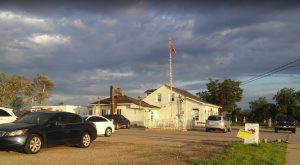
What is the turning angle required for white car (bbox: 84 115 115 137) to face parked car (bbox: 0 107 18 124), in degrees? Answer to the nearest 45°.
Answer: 0° — it already faces it

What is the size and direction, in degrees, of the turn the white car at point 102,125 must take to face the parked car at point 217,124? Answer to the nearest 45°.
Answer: approximately 180°

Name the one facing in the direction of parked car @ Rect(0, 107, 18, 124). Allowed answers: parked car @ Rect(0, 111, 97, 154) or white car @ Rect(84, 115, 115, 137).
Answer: the white car

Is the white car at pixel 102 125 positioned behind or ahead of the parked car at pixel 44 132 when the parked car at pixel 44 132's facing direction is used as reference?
behind

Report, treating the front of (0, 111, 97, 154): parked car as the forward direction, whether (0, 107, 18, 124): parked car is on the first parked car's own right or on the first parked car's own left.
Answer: on the first parked car's own right

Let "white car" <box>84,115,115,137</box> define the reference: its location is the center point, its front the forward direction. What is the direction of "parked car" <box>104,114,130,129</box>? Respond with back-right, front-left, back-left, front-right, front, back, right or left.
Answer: back-right

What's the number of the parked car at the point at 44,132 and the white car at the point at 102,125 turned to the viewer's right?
0

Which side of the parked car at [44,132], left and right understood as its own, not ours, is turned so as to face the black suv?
back

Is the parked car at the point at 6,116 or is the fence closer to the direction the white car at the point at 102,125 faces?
the parked car

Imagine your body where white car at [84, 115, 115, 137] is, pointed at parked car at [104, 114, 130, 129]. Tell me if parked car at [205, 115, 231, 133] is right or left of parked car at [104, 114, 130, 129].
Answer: right

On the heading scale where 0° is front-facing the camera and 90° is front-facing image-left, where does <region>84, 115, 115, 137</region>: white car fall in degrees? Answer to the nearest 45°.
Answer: approximately 45°

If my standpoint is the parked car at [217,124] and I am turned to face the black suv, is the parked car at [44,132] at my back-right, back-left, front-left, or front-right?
back-right

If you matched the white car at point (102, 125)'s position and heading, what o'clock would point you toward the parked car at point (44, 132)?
The parked car is roughly at 11 o'clock from the white car.

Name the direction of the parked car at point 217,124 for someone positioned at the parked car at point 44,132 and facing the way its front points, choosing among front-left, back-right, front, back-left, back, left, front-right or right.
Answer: back
